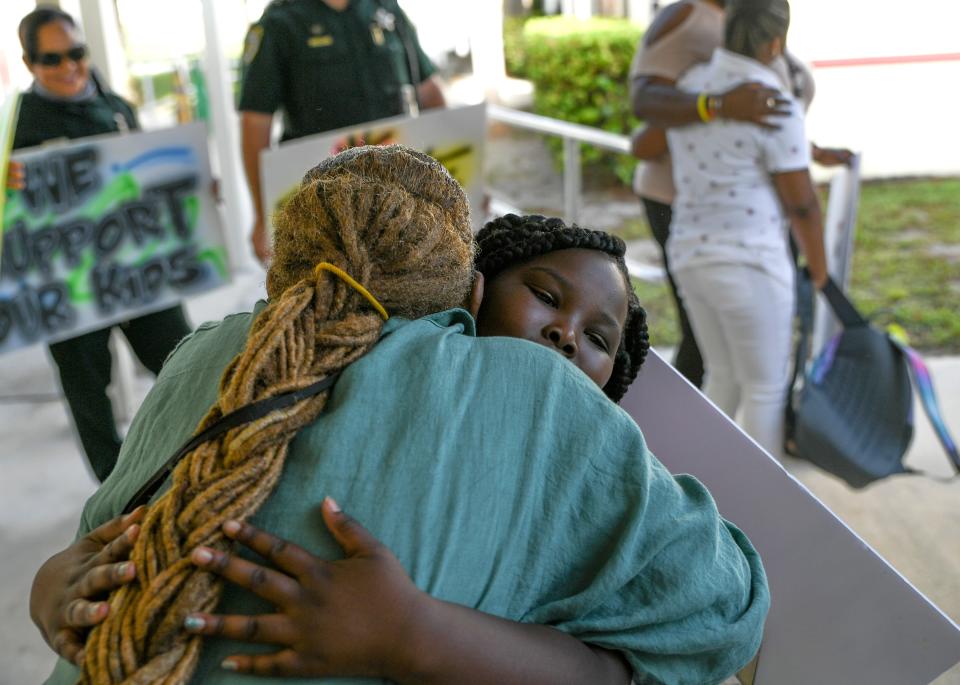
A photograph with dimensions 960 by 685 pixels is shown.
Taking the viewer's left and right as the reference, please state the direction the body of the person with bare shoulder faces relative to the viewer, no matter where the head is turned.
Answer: facing the viewer and to the right of the viewer

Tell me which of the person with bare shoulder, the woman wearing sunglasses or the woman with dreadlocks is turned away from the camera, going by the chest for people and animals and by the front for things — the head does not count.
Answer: the woman with dreadlocks

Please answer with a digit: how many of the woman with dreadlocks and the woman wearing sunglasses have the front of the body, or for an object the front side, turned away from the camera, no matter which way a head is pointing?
1

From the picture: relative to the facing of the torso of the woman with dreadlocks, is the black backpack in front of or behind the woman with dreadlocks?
in front

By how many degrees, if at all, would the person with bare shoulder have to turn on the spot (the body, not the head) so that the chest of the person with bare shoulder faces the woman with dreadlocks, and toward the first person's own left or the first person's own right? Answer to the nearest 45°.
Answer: approximately 45° to the first person's own right

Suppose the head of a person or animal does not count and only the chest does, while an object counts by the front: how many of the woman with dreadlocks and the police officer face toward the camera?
1

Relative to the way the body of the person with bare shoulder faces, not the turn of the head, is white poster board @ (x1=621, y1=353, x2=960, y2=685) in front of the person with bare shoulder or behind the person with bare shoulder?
in front

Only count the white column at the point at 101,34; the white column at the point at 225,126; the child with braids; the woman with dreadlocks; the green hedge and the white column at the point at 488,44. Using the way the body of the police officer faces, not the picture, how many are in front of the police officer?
2

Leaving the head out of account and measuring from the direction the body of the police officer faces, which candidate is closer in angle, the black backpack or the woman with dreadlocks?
the woman with dreadlocks

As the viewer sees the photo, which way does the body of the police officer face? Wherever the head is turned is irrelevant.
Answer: toward the camera

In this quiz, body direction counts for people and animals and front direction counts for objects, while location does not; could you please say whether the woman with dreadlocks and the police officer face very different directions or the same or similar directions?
very different directions

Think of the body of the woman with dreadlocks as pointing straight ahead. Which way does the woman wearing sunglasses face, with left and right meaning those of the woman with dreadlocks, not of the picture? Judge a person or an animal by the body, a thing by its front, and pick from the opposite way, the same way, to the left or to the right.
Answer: the opposite way

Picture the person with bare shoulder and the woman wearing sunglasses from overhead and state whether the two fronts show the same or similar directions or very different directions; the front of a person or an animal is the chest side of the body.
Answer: same or similar directions

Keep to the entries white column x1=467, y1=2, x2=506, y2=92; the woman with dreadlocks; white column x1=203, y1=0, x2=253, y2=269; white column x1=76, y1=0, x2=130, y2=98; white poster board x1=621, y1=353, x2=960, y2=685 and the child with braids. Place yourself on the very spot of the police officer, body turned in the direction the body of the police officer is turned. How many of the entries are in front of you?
3

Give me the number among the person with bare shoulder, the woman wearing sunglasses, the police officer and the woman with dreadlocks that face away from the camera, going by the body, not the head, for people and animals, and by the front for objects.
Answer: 1

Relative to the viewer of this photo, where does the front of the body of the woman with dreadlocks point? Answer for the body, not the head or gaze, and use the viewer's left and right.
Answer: facing away from the viewer

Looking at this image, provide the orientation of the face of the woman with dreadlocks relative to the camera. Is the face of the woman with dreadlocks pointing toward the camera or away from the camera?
away from the camera

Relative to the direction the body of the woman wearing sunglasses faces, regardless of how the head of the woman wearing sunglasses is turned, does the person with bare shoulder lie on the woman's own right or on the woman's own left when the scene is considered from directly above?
on the woman's own left
